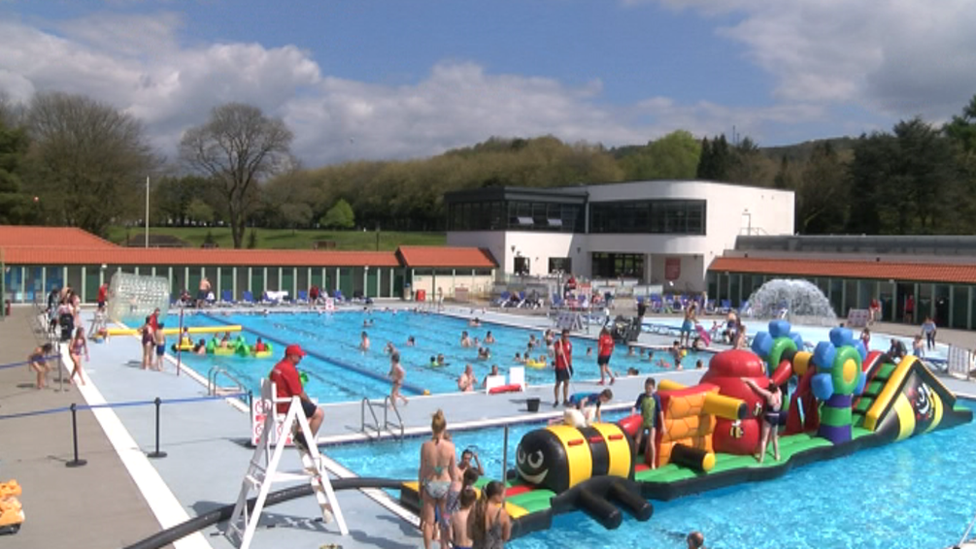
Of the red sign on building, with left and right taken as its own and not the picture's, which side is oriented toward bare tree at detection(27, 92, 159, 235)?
right

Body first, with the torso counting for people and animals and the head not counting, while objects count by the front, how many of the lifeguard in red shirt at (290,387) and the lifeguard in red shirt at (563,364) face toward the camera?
1

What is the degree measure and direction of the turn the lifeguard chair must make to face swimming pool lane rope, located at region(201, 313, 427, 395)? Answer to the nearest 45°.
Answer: approximately 90° to its left

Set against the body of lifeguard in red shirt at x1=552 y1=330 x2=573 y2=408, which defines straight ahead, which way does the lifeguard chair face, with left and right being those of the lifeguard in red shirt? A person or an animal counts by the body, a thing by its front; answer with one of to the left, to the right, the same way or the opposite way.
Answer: to the left

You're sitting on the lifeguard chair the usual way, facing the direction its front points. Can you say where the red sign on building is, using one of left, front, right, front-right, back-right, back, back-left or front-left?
front-left

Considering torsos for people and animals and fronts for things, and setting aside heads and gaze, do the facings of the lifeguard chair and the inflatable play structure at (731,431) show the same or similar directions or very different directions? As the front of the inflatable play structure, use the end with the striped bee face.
very different directions

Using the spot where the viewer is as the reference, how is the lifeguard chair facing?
facing to the right of the viewer

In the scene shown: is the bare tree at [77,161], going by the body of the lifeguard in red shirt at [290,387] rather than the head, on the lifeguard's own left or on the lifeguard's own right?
on the lifeguard's own left

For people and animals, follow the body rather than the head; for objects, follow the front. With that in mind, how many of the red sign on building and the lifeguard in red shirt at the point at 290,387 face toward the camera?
1

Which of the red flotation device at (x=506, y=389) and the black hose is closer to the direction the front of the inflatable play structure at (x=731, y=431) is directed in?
the black hose

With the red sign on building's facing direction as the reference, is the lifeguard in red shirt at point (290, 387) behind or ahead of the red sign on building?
ahead

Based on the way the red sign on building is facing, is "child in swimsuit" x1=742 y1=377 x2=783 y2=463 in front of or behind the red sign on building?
in front

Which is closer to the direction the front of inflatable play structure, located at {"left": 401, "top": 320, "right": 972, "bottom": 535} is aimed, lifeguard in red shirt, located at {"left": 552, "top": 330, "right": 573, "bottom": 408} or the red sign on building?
the lifeguard in red shirt

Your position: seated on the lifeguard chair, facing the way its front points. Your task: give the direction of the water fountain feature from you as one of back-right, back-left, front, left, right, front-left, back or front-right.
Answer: front-left

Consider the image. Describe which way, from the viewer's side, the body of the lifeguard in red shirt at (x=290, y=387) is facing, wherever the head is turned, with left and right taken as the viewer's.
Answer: facing to the right of the viewer

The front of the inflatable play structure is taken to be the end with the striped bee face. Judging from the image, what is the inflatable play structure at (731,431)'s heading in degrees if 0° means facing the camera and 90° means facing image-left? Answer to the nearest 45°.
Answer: approximately 45°
